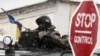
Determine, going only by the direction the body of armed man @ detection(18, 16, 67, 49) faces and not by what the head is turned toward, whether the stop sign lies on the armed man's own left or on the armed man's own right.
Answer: on the armed man's own left

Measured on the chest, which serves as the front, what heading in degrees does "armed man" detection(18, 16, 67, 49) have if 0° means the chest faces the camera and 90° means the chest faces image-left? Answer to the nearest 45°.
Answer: approximately 45°
